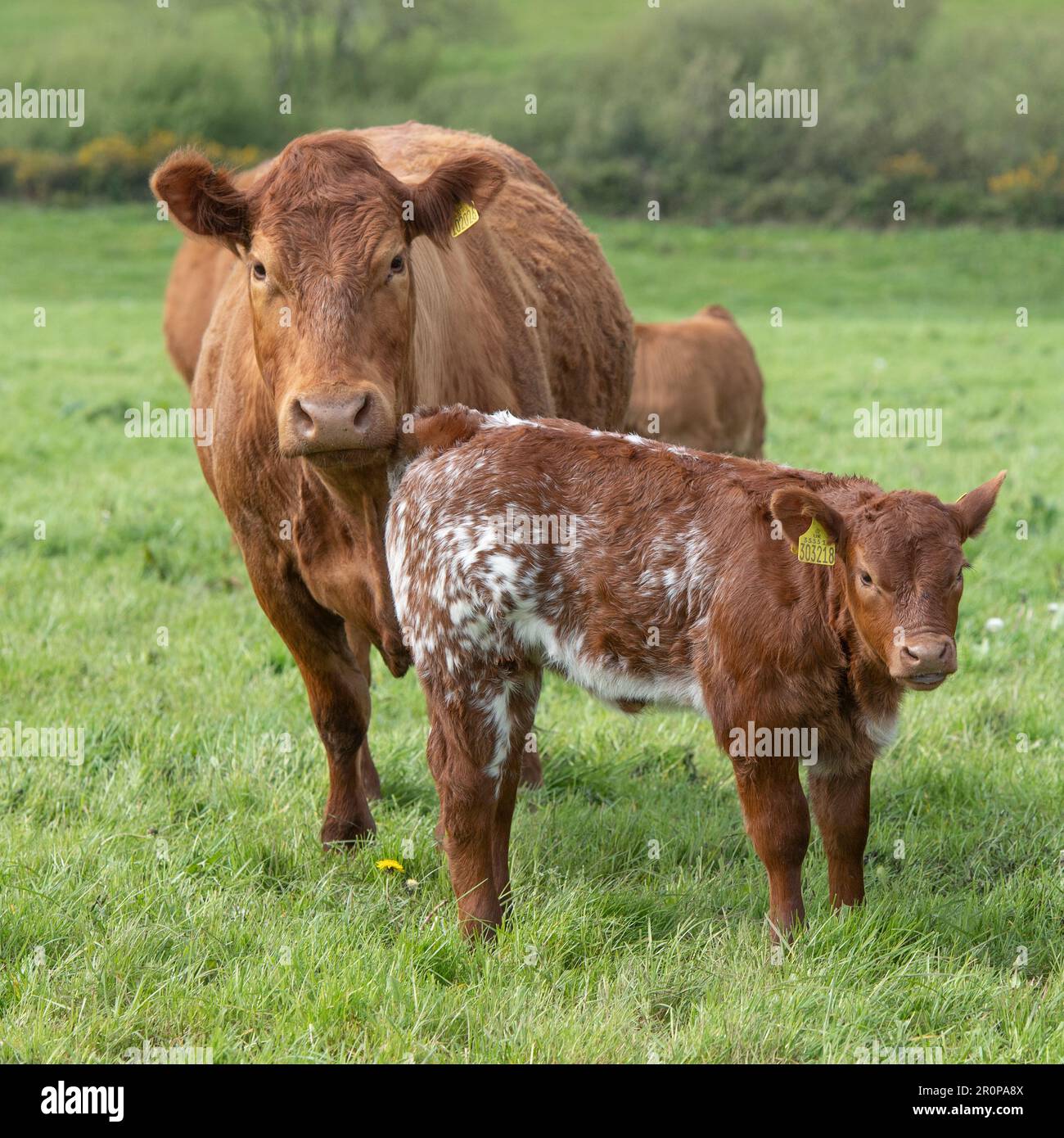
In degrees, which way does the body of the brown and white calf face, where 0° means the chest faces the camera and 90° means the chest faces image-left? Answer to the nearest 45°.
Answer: approximately 315°

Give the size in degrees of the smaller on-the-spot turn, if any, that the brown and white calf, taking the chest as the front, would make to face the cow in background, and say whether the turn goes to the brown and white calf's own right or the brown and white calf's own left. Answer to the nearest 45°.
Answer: approximately 135° to the brown and white calf's own left

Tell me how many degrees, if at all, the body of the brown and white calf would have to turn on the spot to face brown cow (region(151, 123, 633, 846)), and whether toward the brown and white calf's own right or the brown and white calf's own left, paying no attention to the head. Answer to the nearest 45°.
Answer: approximately 180°
